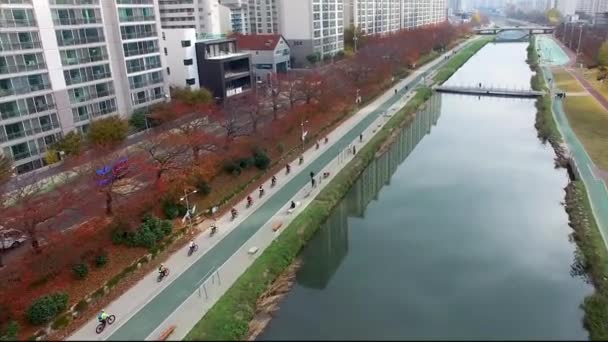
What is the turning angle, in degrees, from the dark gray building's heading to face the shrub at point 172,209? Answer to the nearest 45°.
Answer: approximately 45° to its right

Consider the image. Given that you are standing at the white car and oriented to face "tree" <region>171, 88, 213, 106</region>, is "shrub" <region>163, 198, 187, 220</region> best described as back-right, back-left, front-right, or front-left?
front-right

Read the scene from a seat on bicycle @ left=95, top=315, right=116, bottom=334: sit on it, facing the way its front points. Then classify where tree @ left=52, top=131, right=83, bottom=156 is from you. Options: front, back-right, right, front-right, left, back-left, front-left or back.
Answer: front-left

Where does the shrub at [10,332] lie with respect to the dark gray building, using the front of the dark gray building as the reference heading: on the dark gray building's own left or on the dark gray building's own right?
on the dark gray building's own right

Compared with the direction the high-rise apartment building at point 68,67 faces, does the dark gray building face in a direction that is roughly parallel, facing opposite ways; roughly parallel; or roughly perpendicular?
roughly parallel

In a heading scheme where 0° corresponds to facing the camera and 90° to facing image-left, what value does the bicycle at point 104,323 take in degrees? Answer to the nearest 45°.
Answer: approximately 225°

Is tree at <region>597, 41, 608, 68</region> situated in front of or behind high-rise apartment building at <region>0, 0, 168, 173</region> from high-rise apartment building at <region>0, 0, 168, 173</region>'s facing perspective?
in front

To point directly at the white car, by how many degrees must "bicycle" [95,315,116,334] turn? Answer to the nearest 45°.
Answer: approximately 90° to its left

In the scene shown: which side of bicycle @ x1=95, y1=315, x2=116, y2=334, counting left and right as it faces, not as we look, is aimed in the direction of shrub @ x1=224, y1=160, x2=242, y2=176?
front

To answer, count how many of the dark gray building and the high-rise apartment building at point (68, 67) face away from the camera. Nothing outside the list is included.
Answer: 0

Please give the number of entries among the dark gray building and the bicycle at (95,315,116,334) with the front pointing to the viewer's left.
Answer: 0

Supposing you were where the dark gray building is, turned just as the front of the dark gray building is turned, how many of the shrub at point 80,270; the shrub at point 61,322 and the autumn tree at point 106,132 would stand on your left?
0

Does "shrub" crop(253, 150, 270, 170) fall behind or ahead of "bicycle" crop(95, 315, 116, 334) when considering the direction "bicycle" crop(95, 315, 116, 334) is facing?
ahead

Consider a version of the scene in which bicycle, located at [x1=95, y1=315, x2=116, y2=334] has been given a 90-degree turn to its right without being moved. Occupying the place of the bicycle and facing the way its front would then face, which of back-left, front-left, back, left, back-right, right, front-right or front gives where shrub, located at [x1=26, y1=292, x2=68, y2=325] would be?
back

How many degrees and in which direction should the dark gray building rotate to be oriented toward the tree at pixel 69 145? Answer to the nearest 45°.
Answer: approximately 90° to its right

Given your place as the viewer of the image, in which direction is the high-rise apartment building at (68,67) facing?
facing the viewer and to the right of the viewer

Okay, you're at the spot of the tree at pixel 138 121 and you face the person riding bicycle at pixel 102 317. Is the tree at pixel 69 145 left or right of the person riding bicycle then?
right
